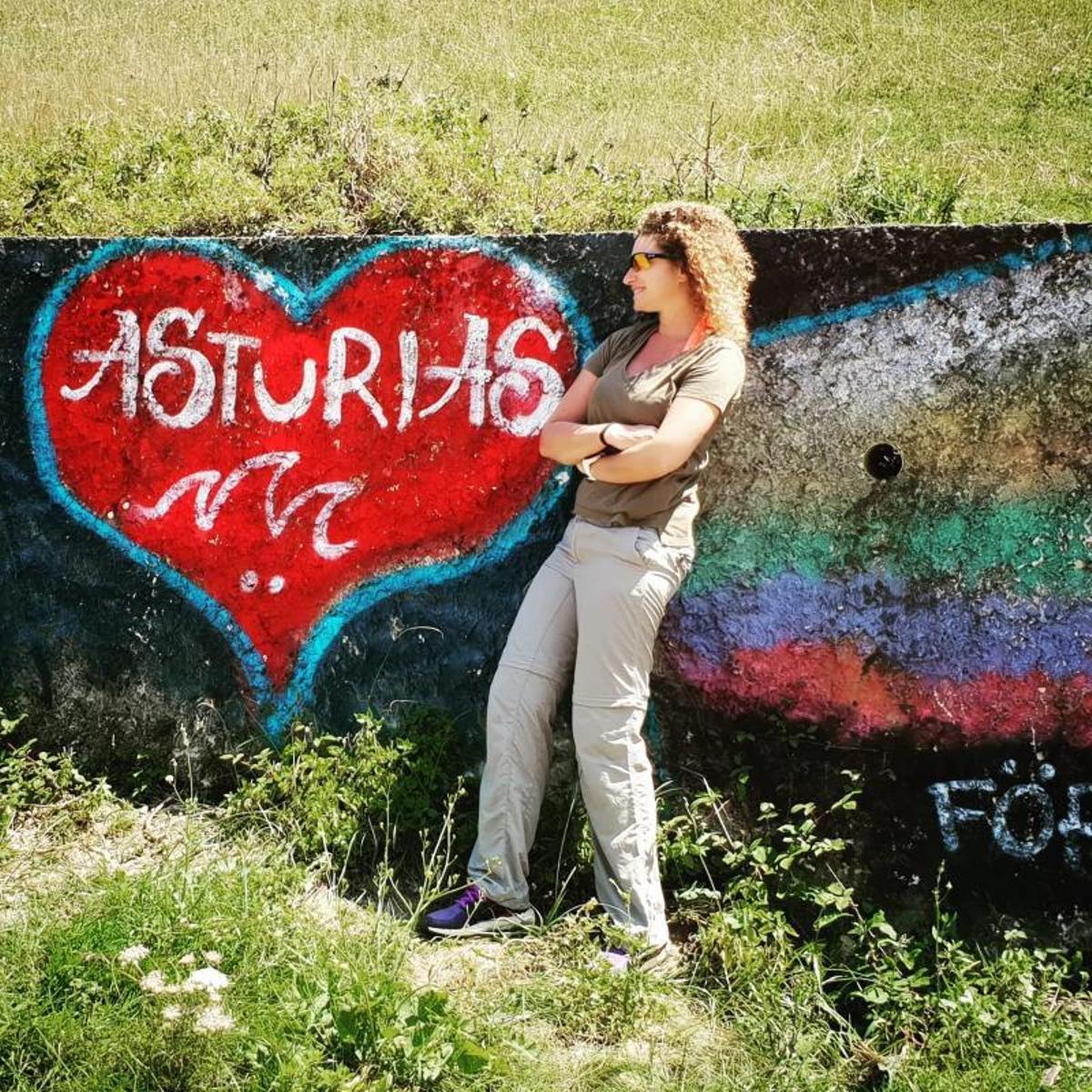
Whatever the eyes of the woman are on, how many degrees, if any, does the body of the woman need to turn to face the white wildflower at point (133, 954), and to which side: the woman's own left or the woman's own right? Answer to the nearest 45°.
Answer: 0° — they already face it

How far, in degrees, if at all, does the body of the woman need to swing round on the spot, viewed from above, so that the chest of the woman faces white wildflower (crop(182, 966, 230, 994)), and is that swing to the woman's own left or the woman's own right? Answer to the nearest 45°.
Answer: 0° — they already face it

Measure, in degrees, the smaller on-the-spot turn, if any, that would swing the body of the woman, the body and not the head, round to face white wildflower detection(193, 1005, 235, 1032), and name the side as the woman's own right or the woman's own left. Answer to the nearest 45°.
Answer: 0° — they already face it

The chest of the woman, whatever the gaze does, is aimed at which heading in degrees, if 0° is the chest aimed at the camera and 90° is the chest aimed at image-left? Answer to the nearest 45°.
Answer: approximately 45°
